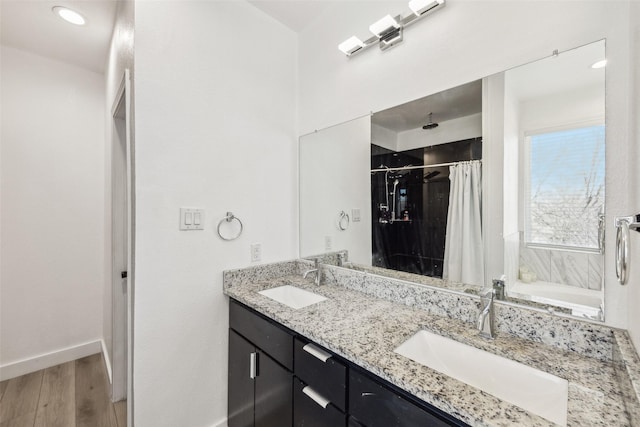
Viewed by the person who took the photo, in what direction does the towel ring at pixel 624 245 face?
facing to the left of the viewer

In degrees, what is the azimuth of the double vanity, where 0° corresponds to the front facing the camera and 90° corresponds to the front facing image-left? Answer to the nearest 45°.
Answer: approximately 45°

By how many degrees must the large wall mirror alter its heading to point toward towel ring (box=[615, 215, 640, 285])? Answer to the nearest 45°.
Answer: approximately 90° to its left

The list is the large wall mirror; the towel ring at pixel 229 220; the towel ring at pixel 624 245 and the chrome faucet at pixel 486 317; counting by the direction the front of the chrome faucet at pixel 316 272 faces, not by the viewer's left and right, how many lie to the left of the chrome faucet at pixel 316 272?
3

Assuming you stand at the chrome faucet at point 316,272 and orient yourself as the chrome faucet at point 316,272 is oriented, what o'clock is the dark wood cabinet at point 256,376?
The dark wood cabinet is roughly at 12 o'clock from the chrome faucet.

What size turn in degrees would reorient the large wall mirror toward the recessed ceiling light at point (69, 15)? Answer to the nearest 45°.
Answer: approximately 45° to its right

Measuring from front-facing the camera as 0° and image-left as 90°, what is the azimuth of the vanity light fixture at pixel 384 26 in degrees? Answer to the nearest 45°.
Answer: approximately 45°

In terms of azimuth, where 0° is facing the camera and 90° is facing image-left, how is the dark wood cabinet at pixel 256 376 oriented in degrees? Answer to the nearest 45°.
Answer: approximately 45°

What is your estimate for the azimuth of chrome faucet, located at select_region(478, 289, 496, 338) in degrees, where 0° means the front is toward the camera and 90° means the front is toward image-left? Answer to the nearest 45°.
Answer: approximately 45°
